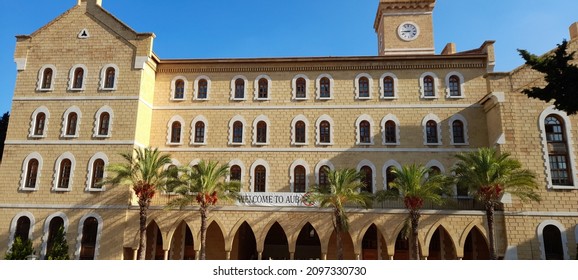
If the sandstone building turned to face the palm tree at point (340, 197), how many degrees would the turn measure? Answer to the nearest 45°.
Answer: approximately 45° to its left

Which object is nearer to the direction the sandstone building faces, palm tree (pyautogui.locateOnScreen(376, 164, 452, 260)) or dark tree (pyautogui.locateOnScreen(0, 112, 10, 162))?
the palm tree

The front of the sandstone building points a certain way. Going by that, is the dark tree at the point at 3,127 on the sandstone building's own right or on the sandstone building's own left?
on the sandstone building's own right

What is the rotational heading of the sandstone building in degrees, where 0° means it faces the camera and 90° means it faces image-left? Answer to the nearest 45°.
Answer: approximately 0°

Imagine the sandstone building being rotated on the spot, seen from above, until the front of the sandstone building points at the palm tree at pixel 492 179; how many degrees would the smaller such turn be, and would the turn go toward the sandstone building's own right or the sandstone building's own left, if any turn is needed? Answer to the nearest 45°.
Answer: approximately 90° to the sandstone building's own left

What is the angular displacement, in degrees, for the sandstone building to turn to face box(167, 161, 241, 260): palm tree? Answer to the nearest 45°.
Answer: approximately 45° to its right
